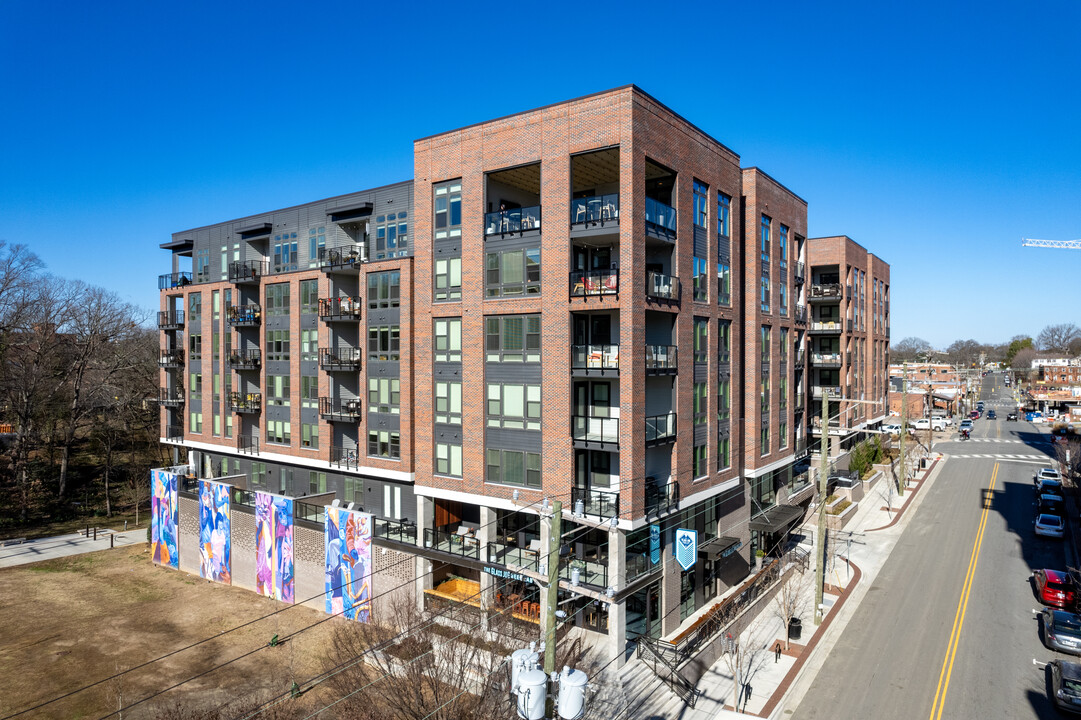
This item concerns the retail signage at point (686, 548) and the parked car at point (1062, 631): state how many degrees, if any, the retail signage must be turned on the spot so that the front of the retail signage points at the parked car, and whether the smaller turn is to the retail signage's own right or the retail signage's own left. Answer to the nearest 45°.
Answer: approximately 90° to the retail signage's own left

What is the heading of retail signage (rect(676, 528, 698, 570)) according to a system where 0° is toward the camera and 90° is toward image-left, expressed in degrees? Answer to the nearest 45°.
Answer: approximately 0°

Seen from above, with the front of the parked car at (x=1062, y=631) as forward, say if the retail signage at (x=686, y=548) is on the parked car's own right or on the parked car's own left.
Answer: on the parked car's own left

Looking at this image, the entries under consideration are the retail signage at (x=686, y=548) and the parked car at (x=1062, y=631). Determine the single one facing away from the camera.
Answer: the parked car

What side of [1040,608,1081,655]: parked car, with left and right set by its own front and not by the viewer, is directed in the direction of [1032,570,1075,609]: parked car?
front

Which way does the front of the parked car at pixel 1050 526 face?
away from the camera

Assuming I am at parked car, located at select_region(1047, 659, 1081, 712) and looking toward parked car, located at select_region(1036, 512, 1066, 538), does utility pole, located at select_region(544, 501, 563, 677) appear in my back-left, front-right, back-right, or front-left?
back-left

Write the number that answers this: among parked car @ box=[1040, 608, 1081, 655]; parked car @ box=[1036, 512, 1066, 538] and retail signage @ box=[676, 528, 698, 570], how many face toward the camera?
1

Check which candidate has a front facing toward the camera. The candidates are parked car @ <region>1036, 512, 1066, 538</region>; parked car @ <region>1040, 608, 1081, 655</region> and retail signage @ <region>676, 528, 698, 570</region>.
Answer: the retail signage

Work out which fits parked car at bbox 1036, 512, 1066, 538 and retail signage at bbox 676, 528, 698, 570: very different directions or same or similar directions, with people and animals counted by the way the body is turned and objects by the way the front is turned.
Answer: very different directions

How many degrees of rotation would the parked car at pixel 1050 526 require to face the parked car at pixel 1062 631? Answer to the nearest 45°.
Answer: approximately 180°

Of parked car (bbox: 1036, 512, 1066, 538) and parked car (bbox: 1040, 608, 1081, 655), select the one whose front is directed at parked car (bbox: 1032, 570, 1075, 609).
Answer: parked car (bbox: 1040, 608, 1081, 655)

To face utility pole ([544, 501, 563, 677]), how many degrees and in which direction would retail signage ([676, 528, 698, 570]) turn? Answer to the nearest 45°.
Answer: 0° — it already faces it

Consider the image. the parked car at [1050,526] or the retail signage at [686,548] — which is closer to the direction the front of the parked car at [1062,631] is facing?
the parked car

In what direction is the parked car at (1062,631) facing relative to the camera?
away from the camera

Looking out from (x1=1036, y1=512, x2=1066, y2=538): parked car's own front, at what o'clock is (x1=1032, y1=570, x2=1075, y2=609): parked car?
(x1=1032, y1=570, x2=1075, y2=609): parked car is roughly at 6 o'clock from (x1=1036, y1=512, x2=1066, y2=538): parked car.

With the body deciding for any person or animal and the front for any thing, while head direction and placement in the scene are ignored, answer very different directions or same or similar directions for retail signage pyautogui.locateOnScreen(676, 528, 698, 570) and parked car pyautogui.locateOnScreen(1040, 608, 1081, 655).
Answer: very different directions
